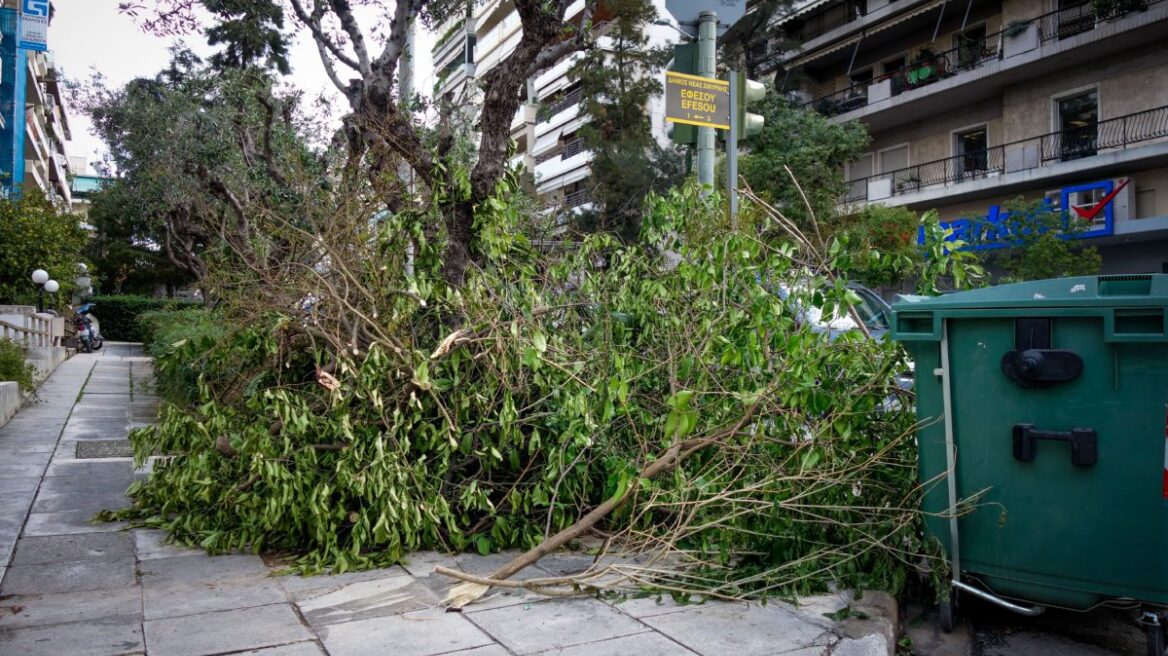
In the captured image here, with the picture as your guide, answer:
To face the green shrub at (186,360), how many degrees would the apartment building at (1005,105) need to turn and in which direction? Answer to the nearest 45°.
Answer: approximately 45° to its left

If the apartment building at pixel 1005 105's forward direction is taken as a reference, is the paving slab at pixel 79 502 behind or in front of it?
in front

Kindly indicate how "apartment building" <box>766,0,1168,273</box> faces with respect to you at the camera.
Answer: facing the viewer and to the left of the viewer

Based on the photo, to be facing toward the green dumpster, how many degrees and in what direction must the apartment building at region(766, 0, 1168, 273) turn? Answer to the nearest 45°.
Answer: approximately 45° to its left

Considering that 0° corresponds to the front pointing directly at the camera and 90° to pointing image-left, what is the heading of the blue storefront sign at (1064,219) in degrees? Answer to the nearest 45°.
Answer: approximately 45°

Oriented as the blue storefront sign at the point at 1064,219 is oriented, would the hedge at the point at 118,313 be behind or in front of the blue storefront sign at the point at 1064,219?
in front

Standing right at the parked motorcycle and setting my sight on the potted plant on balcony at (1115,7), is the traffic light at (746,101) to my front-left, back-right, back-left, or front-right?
front-right

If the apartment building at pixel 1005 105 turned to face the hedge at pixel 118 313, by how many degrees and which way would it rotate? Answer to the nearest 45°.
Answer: approximately 45° to its right
